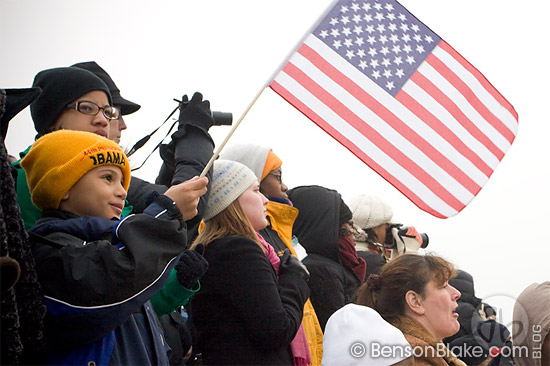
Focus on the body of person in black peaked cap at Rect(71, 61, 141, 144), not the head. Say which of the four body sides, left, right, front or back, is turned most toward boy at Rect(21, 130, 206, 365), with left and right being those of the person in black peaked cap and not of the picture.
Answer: right

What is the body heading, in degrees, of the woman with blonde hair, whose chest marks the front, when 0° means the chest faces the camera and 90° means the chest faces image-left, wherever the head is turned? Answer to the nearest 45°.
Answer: approximately 270°

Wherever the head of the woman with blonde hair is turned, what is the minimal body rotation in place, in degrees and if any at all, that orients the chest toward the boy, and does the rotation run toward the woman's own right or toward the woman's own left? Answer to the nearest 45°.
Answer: approximately 135° to the woman's own right

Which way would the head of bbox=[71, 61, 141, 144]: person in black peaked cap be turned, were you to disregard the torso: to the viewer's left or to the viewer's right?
to the viewer's right

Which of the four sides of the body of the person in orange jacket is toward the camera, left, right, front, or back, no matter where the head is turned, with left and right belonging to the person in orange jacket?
right

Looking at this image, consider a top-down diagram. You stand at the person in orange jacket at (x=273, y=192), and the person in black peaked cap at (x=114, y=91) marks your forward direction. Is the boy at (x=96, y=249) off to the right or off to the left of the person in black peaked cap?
left
